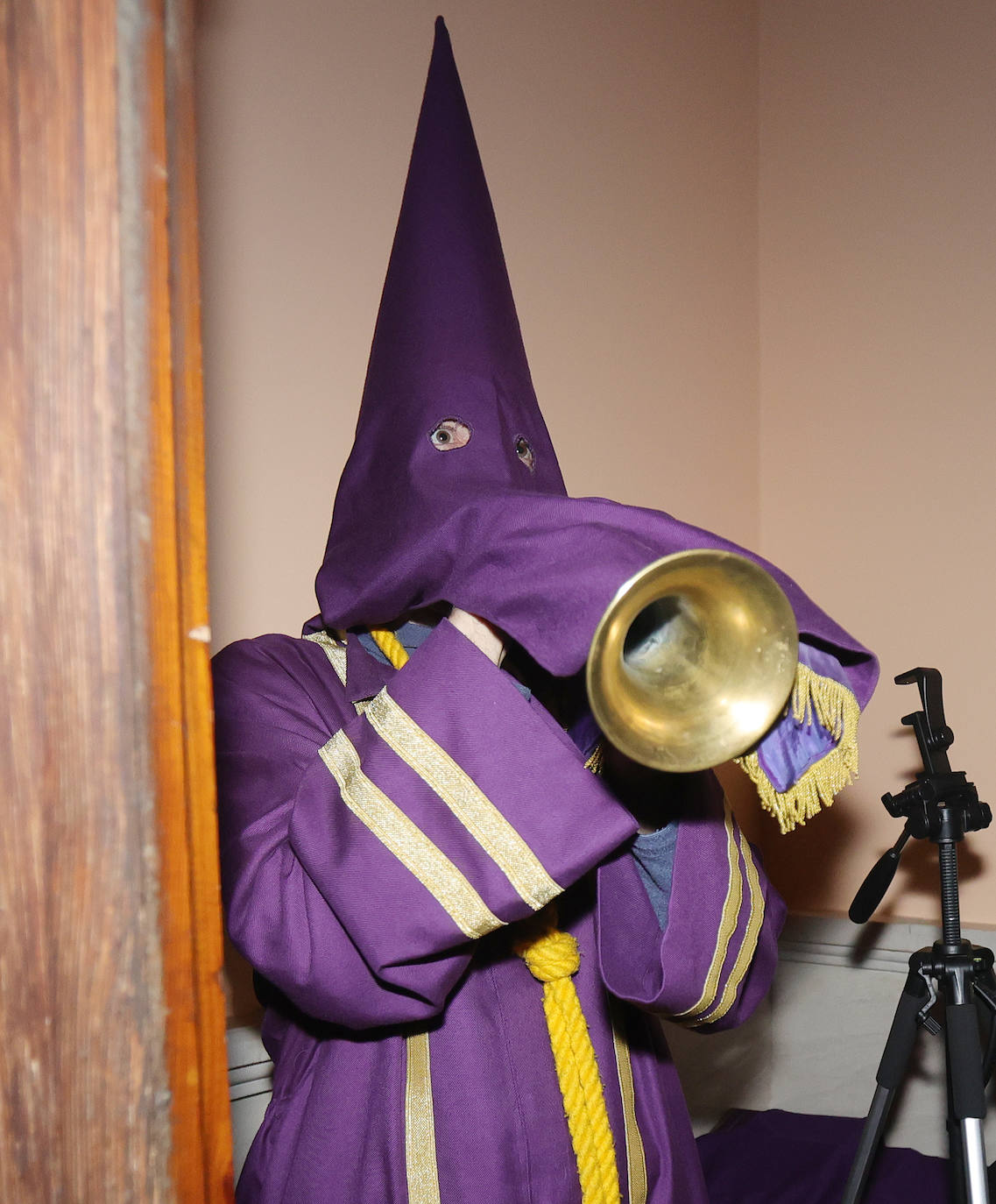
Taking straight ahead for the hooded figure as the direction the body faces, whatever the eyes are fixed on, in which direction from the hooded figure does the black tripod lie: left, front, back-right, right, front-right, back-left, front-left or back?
left

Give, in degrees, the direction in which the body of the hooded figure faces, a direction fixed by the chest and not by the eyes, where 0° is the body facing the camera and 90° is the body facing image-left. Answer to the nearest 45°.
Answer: approximately 315°
